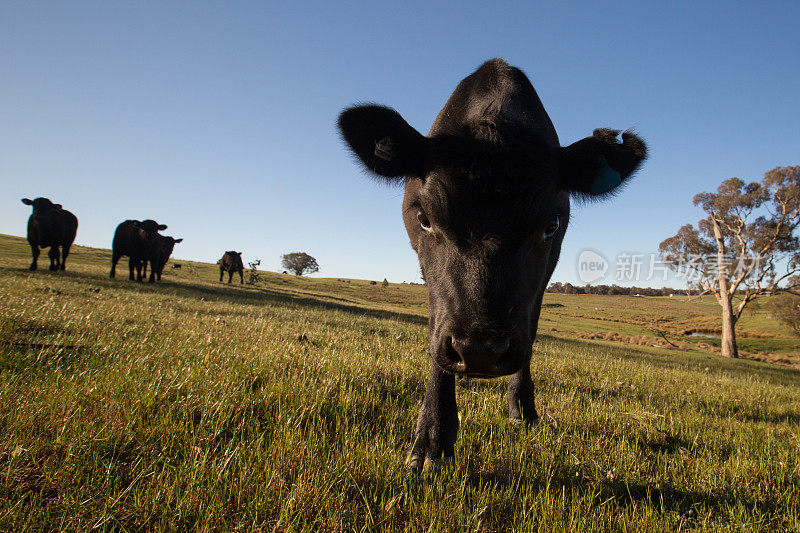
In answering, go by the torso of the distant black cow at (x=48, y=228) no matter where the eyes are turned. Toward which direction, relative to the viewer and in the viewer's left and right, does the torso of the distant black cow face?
facing the viewer and to the left of the viewer

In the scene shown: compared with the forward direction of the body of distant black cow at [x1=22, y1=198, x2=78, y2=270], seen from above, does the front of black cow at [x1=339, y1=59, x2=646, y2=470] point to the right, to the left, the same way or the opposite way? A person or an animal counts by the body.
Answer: the same way

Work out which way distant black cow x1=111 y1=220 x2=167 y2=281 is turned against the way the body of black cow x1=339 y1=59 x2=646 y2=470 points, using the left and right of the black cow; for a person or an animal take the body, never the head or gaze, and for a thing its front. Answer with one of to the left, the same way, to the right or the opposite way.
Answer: to the left

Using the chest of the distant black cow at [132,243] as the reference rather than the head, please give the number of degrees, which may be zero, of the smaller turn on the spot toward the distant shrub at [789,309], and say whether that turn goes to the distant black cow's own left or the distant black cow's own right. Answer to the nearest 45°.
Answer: approximately 45° to the distant black cow's own left

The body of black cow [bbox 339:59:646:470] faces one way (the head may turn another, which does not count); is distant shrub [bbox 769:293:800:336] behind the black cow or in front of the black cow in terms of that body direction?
behind

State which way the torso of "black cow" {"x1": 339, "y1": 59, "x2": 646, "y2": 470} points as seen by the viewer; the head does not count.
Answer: toward the camera

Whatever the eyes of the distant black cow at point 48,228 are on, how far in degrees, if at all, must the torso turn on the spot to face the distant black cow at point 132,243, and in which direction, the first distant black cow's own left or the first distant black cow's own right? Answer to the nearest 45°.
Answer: approximately 135° to the first distant black cow's own left

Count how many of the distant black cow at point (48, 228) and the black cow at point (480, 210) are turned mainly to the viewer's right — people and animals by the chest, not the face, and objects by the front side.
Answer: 0

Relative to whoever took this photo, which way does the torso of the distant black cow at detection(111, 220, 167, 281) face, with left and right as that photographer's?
facing the viewer and to the right of the viewer

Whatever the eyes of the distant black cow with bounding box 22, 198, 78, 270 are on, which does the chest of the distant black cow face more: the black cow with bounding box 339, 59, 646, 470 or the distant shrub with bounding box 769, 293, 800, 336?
the black cow
